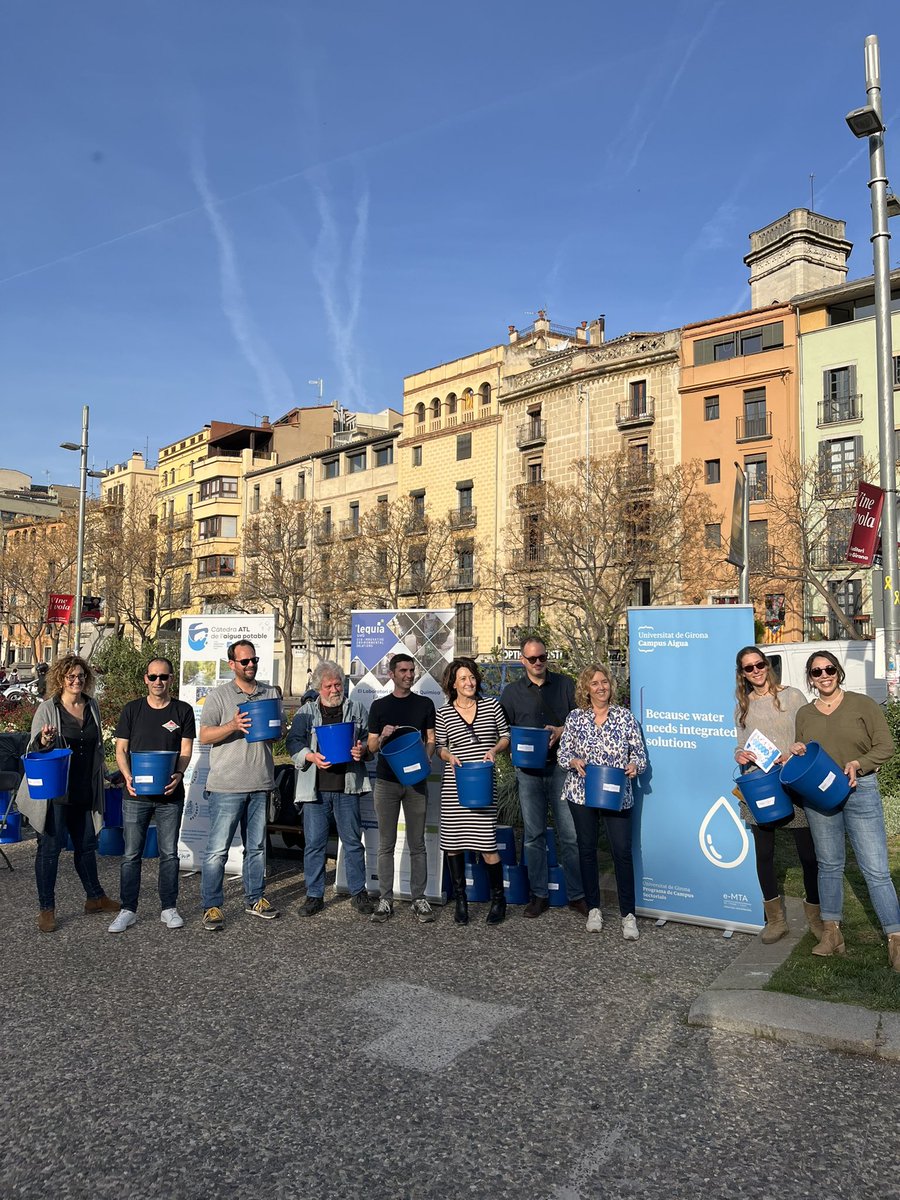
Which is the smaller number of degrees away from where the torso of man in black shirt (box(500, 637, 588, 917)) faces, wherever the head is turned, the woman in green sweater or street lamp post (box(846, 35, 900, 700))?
the woman in green sweater

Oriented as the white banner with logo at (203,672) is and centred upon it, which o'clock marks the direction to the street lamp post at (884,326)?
The street lamp post is roughly at 9 o'clock from the white banner with logo.

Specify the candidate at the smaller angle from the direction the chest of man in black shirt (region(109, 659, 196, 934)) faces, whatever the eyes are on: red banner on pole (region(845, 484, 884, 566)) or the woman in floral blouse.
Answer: the woman in floral blouse

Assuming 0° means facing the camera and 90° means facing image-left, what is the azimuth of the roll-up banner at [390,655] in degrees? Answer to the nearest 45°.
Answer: approximately 0°
